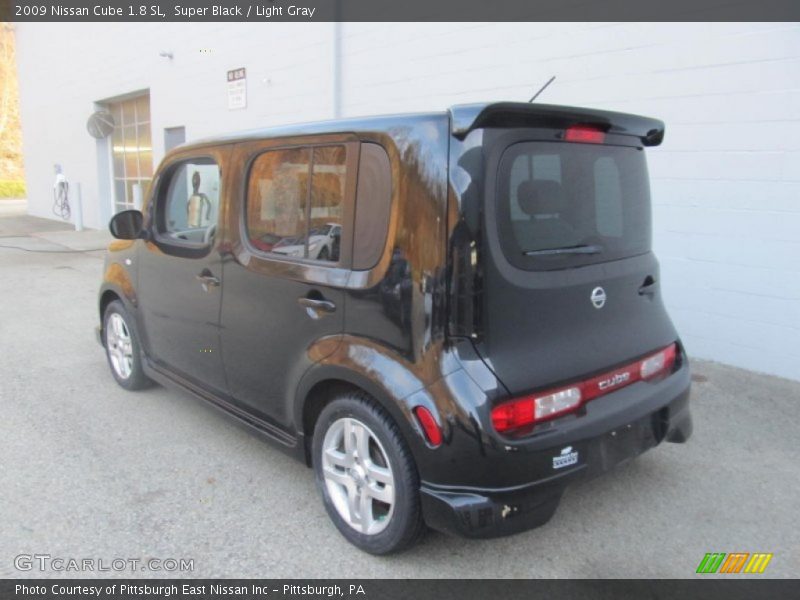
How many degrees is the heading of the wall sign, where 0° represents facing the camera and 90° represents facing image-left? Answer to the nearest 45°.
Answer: approximately 45°

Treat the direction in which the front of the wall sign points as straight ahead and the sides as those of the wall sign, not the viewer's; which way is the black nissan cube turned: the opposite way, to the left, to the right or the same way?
to the right

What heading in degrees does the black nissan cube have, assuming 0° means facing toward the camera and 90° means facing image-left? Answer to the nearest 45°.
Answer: approximately 135°

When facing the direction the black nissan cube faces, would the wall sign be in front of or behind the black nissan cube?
in front

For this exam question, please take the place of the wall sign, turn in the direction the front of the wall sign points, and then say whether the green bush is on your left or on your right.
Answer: on your right

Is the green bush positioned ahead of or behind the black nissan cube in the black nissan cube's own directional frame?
ahead

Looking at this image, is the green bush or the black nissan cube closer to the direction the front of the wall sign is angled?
the black nissan cube

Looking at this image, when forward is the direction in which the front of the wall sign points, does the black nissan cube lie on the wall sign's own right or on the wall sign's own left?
on the wall sign's own left

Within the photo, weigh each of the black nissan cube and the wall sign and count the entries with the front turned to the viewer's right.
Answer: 0
